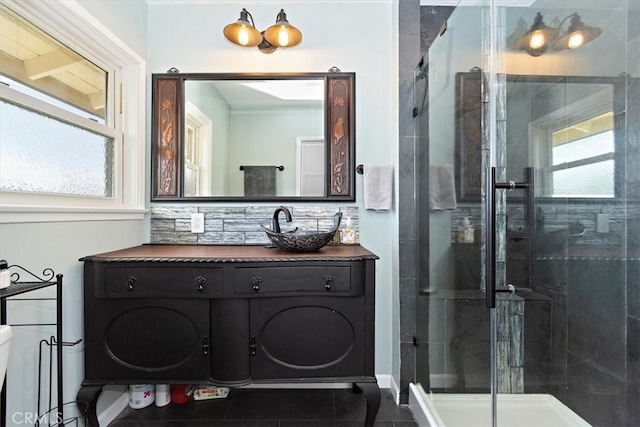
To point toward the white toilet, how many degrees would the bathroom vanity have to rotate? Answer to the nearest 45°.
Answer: approximately 45° to its right

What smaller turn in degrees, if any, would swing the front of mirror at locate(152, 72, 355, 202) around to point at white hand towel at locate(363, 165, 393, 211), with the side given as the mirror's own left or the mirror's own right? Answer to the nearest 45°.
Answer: approximately 90° to the mirror's own left

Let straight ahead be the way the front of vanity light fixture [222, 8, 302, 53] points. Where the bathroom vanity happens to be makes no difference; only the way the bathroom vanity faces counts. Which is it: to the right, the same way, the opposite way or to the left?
the same way

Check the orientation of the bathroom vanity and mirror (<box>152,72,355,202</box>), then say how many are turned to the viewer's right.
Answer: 0

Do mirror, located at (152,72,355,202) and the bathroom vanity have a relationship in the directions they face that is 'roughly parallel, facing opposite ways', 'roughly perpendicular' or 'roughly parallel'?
roughly parallel

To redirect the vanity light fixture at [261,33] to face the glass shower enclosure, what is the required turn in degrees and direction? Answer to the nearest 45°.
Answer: approximately 90° to its left

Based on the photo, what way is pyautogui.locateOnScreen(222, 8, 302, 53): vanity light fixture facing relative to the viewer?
toward the camera
